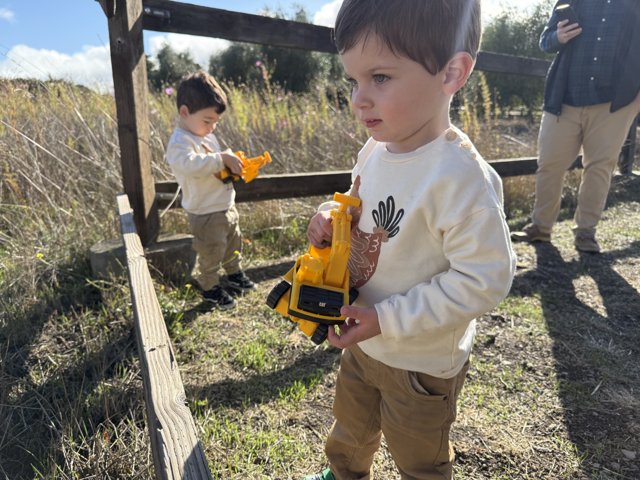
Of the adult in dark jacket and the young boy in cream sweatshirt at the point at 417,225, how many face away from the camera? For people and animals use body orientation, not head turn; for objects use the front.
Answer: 0

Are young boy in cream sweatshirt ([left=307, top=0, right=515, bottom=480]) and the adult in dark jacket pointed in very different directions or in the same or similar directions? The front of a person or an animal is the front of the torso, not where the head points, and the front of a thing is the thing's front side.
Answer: same or similar directions

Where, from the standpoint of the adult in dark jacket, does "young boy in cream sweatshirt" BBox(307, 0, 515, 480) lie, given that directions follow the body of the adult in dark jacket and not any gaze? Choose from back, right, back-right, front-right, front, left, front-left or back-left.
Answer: front

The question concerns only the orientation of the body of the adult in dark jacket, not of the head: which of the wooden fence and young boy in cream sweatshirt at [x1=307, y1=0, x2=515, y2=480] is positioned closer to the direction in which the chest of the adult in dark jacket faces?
the young boy in cream sweatshirt

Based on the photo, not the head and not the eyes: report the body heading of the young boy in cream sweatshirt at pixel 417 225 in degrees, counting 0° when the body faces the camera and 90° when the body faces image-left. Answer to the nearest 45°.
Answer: approximately 45°

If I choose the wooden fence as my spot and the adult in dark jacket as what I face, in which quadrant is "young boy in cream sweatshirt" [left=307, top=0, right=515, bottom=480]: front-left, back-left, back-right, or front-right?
front-right

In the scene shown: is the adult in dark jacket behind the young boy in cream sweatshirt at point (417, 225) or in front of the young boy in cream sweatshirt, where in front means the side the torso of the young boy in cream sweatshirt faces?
behind

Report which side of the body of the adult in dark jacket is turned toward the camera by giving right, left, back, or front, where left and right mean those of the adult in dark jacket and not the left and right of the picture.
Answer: front
